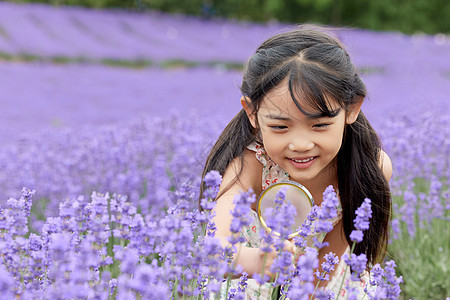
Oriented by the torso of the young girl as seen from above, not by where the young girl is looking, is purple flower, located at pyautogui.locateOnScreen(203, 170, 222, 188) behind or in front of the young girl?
in front

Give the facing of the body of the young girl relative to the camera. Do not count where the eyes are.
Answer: toward the camera

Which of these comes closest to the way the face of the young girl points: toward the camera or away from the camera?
toward the camera

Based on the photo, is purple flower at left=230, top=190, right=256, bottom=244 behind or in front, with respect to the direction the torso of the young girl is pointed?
in front

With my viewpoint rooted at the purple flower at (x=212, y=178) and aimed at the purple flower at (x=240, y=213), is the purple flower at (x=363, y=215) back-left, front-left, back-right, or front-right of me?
front-left
